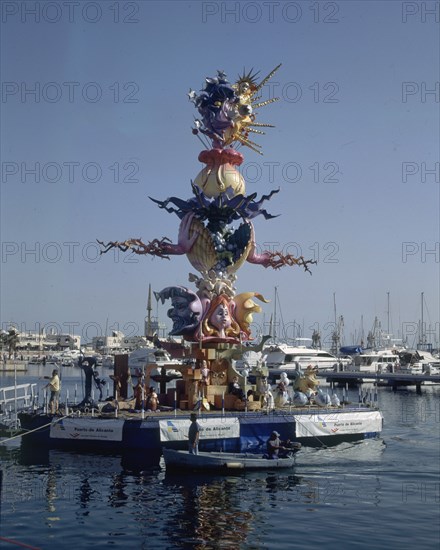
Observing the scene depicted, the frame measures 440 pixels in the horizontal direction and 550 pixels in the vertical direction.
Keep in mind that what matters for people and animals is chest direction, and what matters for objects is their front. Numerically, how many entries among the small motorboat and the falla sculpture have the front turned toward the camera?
1

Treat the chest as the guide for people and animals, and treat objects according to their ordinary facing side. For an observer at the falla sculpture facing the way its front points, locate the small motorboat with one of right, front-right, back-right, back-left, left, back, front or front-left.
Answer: front

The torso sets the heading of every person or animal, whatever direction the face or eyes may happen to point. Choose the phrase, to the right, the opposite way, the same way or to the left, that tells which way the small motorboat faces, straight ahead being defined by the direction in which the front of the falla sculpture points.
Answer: to the right

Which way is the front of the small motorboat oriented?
to the viewer's left

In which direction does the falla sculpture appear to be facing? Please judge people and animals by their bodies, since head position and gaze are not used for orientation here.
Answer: toward the camera
